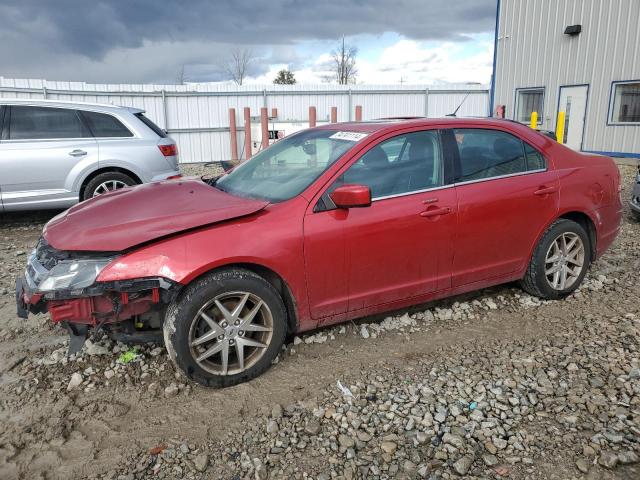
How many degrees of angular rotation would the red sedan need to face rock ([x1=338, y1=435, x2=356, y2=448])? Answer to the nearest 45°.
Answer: approximately 45° to its left

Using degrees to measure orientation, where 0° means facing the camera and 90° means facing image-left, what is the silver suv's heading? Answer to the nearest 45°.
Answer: approximately 90°

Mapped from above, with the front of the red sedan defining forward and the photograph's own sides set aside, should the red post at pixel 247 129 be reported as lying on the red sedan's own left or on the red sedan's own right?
on the red sedan's own right

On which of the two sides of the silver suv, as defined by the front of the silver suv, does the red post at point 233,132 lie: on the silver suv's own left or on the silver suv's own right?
on the silver suv's own right

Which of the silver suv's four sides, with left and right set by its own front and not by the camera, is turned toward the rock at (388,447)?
left

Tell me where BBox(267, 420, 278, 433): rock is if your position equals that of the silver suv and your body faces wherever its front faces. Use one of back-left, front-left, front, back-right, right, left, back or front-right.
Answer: left

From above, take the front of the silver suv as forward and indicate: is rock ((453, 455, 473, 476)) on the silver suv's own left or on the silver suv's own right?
on the silver suv's own left

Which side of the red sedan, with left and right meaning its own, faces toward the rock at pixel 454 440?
left

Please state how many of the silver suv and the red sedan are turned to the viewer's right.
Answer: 0

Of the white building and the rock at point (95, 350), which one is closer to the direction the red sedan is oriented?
the rock

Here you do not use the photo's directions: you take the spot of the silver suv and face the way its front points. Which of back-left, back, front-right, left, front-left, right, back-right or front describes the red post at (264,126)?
back-right

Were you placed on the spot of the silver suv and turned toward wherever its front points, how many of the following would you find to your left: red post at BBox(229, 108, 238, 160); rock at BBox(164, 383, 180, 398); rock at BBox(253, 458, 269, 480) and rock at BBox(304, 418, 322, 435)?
3
